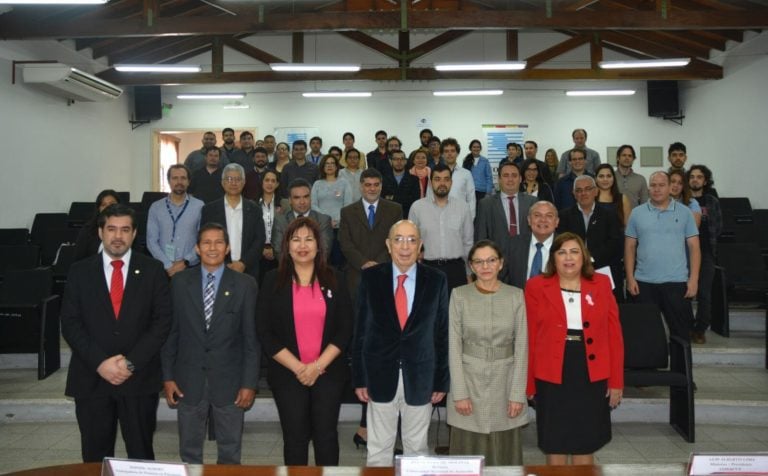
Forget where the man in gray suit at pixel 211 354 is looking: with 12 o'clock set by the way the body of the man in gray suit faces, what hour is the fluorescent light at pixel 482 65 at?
The fluorescent light is roughly at 7 o'clock from the man in gray suit.

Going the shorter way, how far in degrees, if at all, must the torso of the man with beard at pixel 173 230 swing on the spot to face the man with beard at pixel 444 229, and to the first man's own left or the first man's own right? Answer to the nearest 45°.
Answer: approximately 90° to the first man's own left

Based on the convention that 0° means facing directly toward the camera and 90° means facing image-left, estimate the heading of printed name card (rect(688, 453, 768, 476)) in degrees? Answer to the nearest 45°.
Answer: approximately 0°

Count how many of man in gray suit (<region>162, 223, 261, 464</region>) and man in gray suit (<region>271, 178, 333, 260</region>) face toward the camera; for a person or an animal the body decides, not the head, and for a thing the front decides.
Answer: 2

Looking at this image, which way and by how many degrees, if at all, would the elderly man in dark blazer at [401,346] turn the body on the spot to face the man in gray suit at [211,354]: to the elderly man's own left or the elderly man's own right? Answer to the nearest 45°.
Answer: approximately 90° to the elderly man's own right

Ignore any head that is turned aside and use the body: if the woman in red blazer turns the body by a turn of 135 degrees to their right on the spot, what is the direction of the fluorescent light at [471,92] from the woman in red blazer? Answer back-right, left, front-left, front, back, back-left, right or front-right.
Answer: front-right

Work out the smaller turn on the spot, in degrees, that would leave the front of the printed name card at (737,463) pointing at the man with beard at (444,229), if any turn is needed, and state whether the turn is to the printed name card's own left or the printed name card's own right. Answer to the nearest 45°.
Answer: approximately 135° to the printed name card's own right

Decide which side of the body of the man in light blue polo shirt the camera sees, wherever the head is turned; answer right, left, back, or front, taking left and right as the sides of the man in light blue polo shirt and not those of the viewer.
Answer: front

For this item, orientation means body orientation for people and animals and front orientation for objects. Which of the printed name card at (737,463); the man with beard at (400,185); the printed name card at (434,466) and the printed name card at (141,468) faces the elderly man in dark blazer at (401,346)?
the man with beard

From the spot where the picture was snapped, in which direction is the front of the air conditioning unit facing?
facing the viewer and to the right of the viewer

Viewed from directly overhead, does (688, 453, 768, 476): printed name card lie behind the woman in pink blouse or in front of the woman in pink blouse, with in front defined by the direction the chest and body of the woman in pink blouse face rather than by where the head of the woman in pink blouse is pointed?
in front

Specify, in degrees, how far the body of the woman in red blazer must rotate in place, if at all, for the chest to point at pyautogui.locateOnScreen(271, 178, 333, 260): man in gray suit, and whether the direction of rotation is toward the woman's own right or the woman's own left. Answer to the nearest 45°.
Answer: approximately 135° to the woman's own right

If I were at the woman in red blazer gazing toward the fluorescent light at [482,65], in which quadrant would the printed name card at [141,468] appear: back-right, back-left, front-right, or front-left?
back-left

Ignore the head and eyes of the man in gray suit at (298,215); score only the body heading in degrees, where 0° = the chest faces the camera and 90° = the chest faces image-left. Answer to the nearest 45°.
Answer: approximately 0°

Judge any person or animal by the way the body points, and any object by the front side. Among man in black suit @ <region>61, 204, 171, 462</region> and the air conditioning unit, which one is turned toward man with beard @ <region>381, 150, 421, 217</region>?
the air conditioning unit

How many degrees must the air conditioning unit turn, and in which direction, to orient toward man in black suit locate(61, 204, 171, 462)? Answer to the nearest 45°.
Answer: approximately 45° to its right

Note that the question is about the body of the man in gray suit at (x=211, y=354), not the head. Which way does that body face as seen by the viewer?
toward the camera
